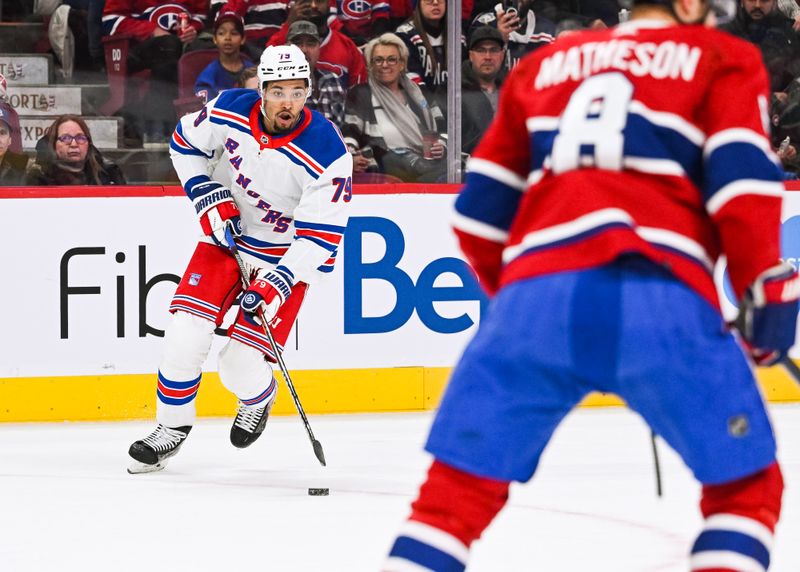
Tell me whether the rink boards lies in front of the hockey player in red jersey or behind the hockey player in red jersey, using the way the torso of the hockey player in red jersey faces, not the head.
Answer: in front

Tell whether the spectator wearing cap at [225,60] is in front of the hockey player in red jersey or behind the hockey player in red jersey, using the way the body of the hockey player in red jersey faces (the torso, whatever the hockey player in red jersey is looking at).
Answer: in front

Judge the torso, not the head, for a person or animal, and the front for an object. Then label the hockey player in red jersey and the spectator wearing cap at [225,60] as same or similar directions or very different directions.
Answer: very different directions

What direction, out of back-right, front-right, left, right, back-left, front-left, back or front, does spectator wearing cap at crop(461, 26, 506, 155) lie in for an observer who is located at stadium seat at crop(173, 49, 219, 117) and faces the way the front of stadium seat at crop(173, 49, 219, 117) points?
front-left

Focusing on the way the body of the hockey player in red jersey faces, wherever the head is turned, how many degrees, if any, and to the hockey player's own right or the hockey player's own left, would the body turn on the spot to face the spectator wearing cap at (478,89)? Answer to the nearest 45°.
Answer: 0° — they already face them

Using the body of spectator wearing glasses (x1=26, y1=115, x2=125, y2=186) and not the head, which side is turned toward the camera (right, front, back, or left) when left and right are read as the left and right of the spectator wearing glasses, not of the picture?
front

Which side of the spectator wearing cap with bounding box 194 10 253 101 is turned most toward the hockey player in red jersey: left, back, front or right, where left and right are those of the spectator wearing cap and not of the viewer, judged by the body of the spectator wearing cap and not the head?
front

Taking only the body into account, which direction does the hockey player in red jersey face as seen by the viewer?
away from the camera

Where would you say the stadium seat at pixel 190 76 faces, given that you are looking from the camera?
facing the viewer and to the right of the viewer
